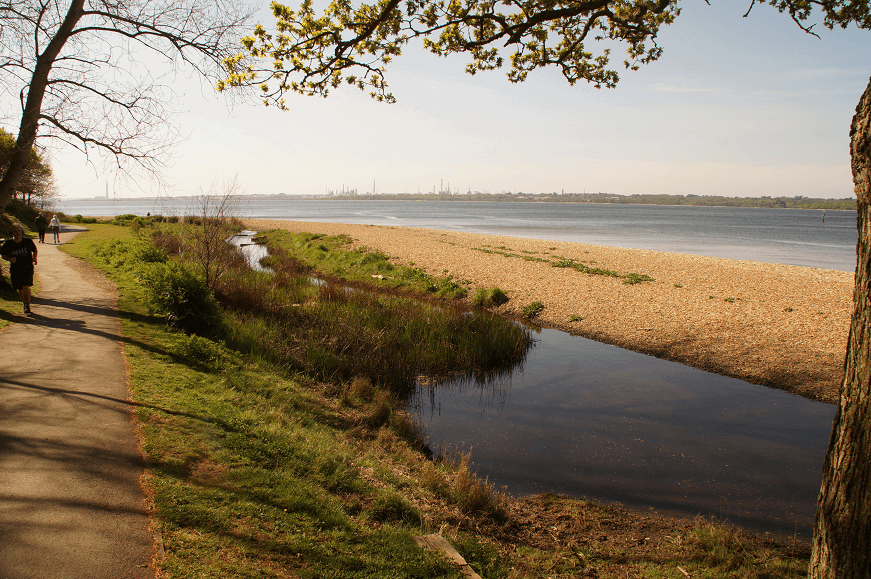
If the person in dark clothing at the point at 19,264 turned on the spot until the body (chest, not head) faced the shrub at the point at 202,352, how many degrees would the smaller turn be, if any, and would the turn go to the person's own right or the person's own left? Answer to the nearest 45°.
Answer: approximately 45° to the person's own left

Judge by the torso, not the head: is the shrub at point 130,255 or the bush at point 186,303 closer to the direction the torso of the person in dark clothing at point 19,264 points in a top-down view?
the bush

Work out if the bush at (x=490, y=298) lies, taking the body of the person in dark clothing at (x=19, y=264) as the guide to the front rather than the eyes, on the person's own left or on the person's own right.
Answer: on the person's own left

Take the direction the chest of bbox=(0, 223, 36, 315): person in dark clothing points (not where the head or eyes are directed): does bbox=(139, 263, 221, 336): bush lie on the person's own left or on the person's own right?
on the person's own left

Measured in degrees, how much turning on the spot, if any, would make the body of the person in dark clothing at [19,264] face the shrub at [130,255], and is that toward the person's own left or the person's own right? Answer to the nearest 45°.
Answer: approximately 180°

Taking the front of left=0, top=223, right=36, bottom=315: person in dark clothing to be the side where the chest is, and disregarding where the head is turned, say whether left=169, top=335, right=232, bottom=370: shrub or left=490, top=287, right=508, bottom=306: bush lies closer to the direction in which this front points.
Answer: the shrub

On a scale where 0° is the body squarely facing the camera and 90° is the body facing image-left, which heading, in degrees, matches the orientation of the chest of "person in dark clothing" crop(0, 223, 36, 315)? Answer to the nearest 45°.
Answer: approximately 0°
